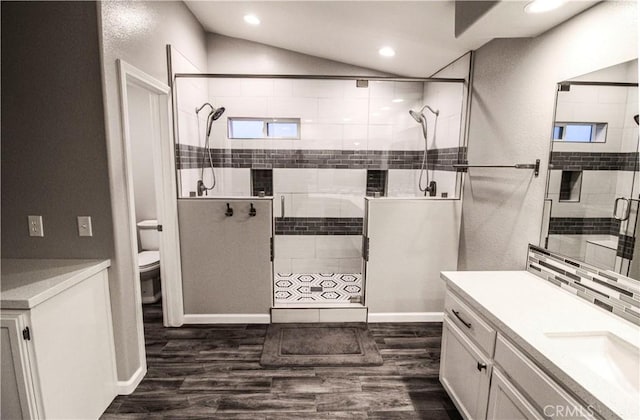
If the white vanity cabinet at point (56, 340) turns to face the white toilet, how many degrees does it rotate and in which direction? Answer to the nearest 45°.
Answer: approximately 180°

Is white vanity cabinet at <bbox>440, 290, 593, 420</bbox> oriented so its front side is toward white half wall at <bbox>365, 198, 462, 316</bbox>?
no

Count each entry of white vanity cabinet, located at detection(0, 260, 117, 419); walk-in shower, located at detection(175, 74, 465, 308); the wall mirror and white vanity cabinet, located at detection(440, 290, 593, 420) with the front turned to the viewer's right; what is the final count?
0

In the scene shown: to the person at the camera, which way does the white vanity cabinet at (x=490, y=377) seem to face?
facing the viewer and to the left of the viewer

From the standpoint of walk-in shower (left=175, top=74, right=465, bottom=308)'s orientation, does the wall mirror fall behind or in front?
in front

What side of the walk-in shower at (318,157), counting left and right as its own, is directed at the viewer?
front

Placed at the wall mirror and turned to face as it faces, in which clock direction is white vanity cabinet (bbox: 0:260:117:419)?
The white vanity cabinet is roughly at 12 o'clock from the wall mirror.

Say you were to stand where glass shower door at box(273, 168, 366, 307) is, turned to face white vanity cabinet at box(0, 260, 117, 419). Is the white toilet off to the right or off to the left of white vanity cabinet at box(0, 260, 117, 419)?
right

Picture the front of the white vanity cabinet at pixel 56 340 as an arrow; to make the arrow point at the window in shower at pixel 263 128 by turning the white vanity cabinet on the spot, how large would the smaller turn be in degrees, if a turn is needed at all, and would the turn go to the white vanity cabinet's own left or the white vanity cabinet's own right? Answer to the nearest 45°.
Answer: approximately 180°

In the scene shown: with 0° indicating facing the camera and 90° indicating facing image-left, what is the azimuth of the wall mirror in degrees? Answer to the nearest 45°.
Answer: approximately 45°

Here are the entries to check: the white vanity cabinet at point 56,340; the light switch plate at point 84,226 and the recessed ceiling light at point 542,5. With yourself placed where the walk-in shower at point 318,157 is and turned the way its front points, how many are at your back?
0

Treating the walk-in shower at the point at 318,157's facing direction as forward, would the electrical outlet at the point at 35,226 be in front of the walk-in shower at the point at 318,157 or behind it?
in front

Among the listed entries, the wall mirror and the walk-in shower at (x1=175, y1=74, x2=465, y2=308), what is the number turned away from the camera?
0

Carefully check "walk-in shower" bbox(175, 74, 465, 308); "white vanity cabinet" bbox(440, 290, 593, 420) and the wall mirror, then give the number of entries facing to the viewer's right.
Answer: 0

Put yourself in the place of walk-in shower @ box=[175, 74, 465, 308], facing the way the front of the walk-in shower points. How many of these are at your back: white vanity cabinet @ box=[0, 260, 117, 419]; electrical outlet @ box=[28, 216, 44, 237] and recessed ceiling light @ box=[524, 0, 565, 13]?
0

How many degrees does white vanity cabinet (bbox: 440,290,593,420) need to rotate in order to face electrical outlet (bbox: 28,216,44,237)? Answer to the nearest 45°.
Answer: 0° — it already faces it
